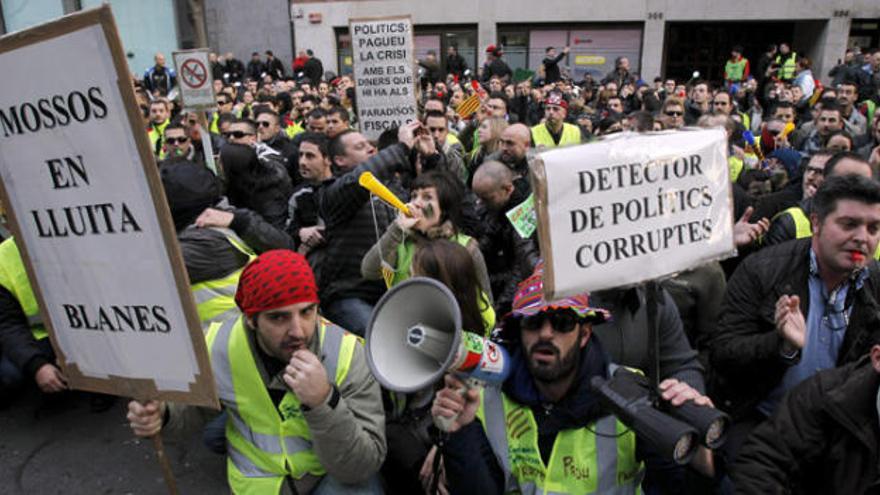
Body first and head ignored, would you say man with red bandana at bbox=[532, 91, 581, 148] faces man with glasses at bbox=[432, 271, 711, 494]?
yes

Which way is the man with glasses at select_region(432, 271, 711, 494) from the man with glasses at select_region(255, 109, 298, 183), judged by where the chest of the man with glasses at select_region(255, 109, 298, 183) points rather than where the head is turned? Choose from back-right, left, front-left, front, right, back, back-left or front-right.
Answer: front-left

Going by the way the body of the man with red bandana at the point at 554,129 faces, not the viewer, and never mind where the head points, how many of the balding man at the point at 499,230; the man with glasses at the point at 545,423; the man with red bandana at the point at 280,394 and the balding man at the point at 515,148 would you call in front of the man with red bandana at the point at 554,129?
4

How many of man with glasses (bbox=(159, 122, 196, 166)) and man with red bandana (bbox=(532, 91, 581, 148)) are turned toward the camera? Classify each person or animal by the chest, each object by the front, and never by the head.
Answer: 2

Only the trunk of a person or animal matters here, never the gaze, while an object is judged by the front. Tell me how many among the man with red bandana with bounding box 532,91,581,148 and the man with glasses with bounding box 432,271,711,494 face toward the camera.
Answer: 2

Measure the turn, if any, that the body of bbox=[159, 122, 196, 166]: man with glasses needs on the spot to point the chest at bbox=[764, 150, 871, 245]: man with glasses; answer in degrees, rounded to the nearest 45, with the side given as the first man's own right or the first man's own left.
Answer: approximately 45° to the first man's own left

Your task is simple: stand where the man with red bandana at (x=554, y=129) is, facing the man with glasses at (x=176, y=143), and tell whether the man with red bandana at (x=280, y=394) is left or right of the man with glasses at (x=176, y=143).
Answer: left

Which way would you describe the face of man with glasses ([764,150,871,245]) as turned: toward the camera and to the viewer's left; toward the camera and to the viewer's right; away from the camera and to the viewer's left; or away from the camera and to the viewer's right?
toward the camera and to the viewer's left

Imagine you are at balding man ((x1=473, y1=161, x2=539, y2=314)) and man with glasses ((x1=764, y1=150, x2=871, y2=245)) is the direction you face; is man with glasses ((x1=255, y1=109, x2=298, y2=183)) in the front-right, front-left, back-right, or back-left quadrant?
back-left

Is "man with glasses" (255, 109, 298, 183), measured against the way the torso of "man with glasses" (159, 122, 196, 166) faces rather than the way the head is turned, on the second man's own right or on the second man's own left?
on the second man's own left

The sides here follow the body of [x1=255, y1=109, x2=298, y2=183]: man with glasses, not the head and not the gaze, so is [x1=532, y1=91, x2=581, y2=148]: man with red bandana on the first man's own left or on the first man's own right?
on the first man's own left

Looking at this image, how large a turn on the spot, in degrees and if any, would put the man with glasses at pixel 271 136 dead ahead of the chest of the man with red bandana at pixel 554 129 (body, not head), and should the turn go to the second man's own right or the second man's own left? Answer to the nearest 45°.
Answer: approximately 90° to the second man's own right

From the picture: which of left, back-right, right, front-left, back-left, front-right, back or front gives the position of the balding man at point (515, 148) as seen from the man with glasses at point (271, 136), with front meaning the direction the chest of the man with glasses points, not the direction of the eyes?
left
